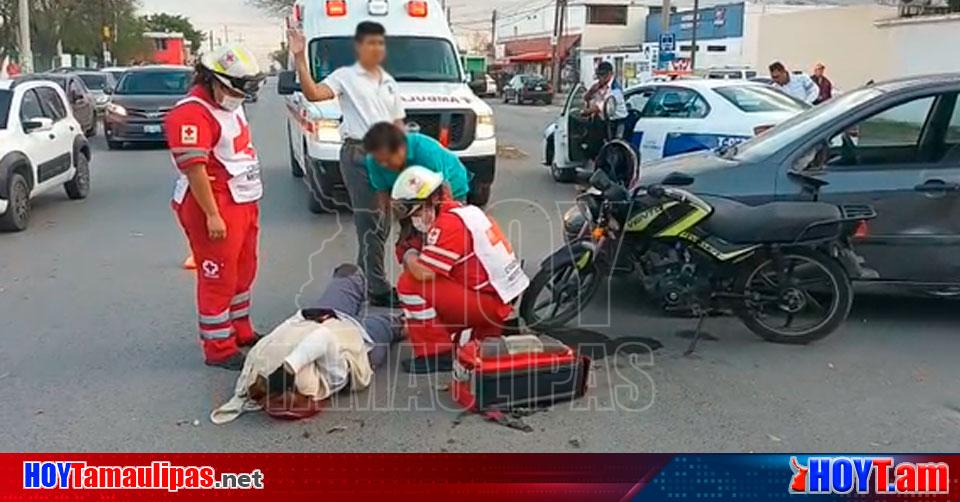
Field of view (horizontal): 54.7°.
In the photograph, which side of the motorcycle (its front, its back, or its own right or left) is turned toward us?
left

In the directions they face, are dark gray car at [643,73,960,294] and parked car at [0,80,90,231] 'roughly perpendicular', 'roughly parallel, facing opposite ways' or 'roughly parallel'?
roughly perpendicular

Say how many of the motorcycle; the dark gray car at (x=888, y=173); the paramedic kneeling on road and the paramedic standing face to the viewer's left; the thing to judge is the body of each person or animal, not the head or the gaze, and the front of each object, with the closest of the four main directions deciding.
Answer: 3

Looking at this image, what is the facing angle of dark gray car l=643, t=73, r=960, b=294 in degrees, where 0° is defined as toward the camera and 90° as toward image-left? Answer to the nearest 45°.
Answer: approximately 90°

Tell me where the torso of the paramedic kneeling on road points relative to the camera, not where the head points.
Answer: to the viewer's left

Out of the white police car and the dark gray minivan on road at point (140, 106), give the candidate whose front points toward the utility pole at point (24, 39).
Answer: the white police car

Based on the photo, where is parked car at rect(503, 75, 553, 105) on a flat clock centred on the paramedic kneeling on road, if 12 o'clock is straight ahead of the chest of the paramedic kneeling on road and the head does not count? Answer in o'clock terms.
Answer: The parked car is roughly at 3 o'clock from the paramedic kneeling on road.

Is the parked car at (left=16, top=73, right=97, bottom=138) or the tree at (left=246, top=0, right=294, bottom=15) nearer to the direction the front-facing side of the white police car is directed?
the parked car

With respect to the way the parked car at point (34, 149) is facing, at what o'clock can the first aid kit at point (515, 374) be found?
The first aid kit is roughly at 10 o'clock from the parked car.
